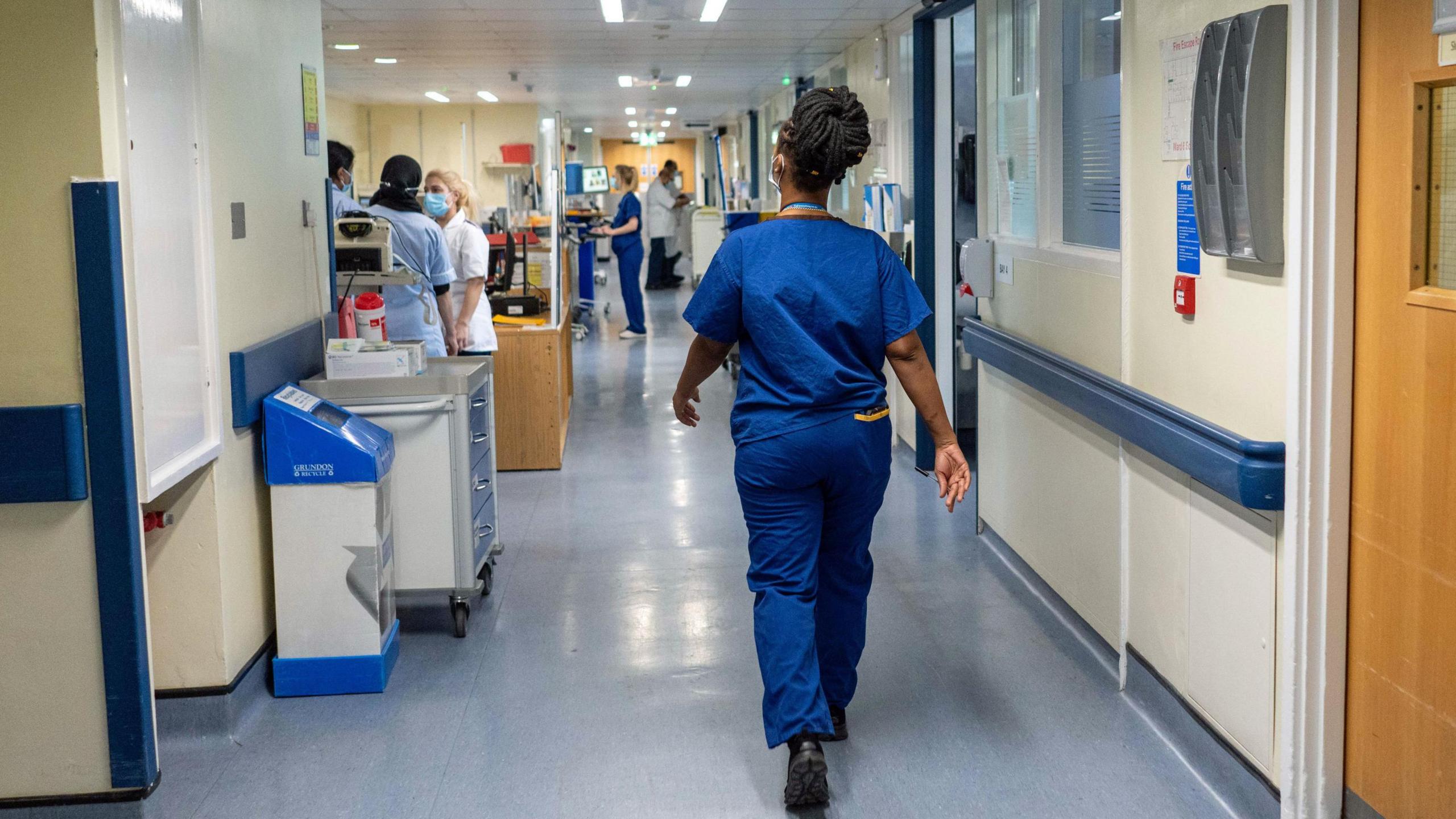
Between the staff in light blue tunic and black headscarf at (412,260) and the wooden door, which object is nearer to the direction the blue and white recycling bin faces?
the wooden door

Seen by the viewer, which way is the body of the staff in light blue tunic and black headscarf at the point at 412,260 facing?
away from the camera

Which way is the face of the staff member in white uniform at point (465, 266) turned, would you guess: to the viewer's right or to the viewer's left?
to the viewer's left

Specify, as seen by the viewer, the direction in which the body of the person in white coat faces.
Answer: to the viewer's right

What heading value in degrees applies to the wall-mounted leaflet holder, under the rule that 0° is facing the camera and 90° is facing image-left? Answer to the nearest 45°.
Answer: approximately 45°

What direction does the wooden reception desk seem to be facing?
to the viewer's right

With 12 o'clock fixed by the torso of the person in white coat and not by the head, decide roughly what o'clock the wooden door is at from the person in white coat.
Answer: The wooden door is roughly at 3 o'clock from the person in white coat.

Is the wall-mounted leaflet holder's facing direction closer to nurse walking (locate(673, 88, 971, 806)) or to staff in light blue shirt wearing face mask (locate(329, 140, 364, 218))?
the nurse walking

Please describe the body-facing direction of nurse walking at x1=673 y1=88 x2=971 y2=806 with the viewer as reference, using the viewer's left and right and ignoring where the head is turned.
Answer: facing away from the viewer

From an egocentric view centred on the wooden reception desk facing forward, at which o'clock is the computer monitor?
The computer monitor is roughly at 9 o'clock from the wooden reception desk.

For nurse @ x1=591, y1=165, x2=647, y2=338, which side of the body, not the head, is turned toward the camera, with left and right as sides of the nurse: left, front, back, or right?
left

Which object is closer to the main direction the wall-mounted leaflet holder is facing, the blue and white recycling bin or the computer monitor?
the blue and white recycling bin
